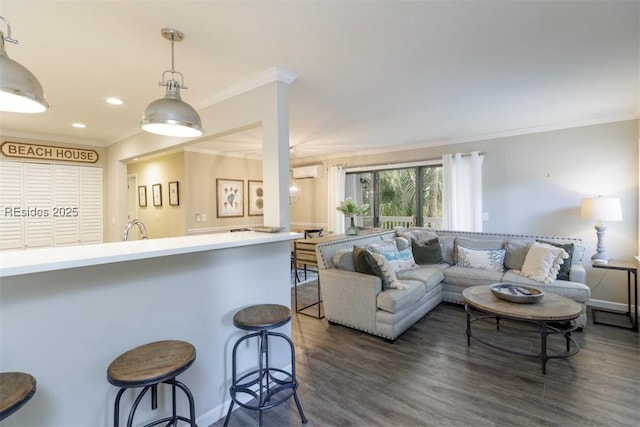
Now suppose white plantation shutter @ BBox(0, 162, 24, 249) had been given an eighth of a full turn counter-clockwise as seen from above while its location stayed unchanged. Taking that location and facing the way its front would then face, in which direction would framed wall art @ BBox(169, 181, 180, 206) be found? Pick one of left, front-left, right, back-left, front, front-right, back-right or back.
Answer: front-left

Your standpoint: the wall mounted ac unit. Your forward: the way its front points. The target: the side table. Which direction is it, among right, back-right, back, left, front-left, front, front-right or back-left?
left

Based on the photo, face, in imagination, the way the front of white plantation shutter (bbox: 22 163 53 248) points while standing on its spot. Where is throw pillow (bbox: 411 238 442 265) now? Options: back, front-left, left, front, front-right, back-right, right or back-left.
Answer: front-left

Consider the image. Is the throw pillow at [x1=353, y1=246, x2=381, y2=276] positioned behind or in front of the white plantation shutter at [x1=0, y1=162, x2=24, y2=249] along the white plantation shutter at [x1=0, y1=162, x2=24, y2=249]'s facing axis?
in front

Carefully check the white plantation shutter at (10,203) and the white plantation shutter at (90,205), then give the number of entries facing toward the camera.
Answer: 2

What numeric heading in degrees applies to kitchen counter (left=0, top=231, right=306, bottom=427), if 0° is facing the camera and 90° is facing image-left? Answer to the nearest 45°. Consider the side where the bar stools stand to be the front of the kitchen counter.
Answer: approximately 315°

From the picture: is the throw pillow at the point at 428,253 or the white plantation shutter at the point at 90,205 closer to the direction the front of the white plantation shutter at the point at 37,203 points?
the throw pillow

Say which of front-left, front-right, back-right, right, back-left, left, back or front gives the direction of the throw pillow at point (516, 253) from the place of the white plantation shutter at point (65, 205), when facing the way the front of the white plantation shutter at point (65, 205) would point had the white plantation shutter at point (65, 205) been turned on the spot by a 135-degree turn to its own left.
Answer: right

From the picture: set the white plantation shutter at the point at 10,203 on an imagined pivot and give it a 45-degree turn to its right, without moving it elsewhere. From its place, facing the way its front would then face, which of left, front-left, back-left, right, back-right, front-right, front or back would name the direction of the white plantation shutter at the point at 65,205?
back-left

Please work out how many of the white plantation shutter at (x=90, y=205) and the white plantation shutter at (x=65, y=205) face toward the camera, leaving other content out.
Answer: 2

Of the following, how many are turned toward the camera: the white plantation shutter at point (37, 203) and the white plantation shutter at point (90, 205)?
2
